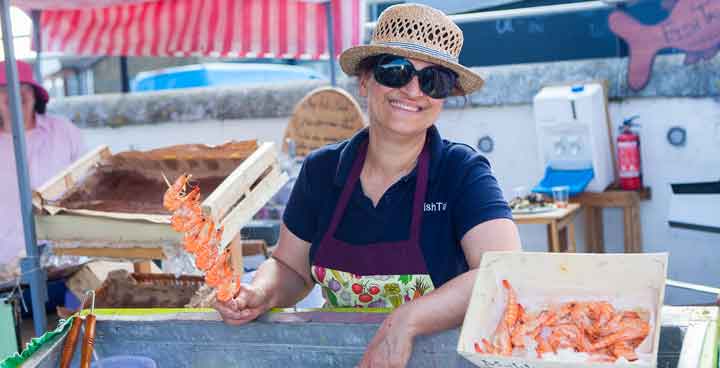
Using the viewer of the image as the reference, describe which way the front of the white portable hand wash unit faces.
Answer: facing the viewer and to the left of the viewer

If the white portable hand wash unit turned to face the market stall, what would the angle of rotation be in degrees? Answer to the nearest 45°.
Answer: approximately 45° to its right

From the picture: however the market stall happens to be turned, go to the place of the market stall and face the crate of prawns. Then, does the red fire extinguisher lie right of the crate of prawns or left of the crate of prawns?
left

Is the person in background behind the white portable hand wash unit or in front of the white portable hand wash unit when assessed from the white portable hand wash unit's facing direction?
in front

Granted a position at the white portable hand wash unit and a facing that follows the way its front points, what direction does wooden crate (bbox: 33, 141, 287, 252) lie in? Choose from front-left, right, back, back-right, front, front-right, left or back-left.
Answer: front

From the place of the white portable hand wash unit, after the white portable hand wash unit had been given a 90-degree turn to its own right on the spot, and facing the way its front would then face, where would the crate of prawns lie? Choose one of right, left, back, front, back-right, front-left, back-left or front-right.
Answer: back-left

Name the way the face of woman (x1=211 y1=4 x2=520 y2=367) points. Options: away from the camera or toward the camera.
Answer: toward the camera
